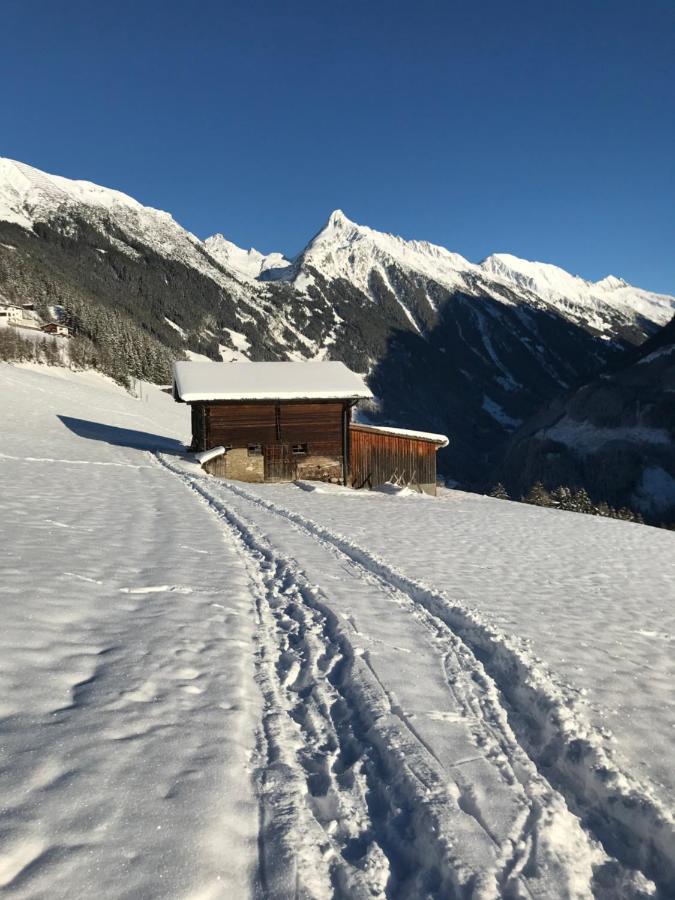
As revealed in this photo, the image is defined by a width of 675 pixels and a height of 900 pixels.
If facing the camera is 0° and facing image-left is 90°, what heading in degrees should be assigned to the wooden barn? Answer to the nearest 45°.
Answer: approximately 0°
